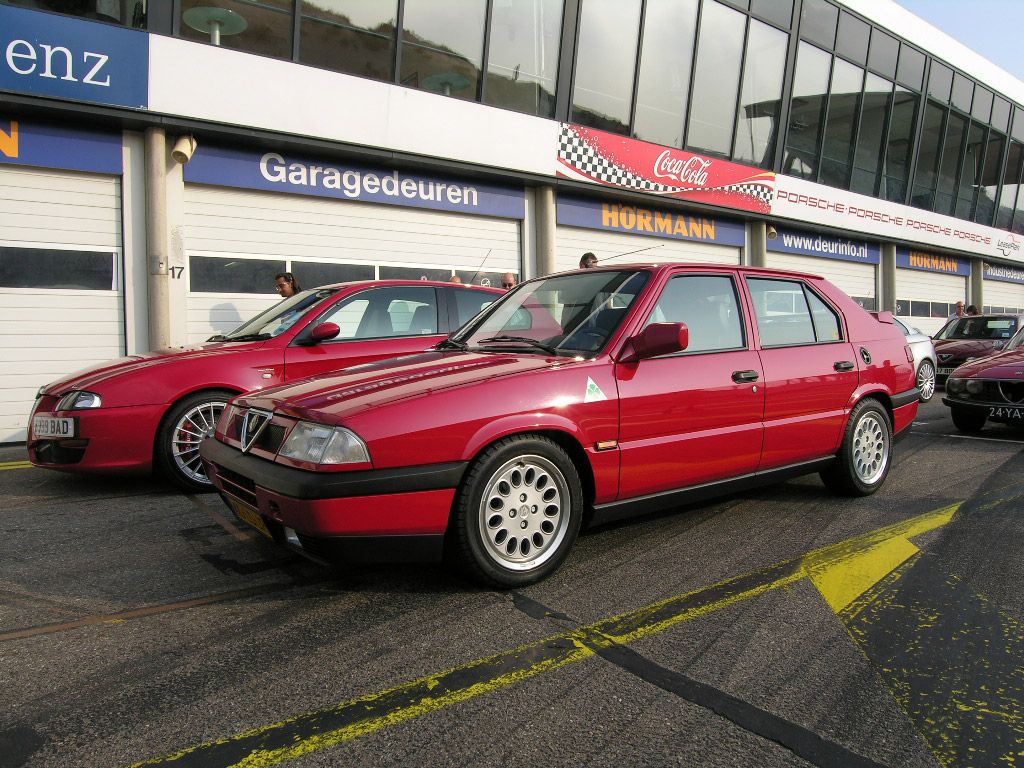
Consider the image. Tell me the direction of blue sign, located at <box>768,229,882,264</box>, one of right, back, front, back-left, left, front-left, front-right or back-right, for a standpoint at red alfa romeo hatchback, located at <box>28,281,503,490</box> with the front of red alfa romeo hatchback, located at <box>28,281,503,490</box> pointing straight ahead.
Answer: back

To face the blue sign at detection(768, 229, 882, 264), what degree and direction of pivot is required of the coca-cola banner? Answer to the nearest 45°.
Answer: approximately 90° to its left

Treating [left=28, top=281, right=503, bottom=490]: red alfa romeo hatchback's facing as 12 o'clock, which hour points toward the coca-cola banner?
The coca-cola banner is roughly at 6 o'clock from the red alfa romeo hatchback.

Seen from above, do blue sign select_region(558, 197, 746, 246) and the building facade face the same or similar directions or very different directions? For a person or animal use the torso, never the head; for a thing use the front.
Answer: same or similar directions

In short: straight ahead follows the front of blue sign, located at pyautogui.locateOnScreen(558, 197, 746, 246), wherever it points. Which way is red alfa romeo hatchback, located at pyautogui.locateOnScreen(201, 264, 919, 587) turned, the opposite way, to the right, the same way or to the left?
to the right

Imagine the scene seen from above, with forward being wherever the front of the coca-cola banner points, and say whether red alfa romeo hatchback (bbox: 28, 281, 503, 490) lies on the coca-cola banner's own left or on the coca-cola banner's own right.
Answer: on the coca-cola banner's own right

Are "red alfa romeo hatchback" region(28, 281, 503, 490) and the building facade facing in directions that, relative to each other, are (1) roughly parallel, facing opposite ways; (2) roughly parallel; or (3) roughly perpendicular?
roughly perpendicular

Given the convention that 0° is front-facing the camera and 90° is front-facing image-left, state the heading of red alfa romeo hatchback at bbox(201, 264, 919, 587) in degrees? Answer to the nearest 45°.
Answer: approximately 45°

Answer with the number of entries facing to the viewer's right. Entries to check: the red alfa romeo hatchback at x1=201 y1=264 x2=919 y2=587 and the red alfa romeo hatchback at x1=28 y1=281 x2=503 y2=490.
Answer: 0

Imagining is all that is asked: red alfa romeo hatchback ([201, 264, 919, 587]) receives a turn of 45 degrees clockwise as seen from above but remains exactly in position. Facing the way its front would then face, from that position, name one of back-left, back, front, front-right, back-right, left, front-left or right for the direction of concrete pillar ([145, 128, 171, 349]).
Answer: front-right

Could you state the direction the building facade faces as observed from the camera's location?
facing the viewer and to the right of the viewer

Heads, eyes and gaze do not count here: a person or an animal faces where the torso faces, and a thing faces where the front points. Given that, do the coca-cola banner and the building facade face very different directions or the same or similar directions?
same or similar directions

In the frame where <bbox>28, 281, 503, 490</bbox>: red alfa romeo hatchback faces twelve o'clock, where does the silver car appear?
The silver car is roughly at 7 o'clock from the red alfa romeo hatchback.

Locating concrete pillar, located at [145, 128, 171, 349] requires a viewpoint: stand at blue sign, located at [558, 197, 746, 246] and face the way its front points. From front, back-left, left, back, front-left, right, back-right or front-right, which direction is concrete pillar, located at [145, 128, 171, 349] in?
right

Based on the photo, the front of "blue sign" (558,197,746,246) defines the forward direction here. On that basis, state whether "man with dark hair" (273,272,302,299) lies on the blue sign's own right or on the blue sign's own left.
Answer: on the blue sign's own right

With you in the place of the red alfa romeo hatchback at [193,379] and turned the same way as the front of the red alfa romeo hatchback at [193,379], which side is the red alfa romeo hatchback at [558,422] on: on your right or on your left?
on your left

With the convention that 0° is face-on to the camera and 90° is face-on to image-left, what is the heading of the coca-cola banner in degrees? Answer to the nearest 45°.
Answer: approximately 315°

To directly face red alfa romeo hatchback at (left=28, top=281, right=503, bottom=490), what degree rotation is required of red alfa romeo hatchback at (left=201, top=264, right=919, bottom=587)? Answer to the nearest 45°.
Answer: approximately 90° to its right
